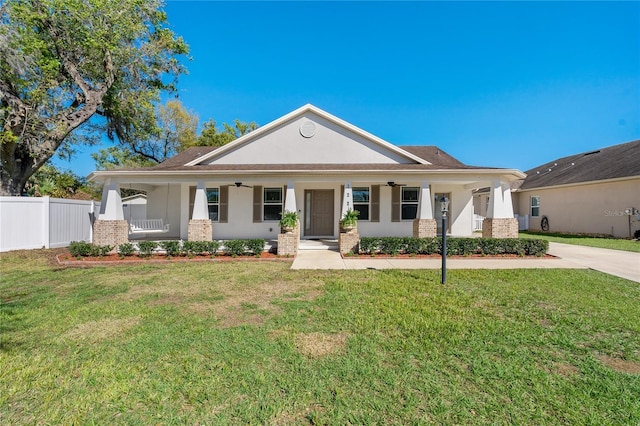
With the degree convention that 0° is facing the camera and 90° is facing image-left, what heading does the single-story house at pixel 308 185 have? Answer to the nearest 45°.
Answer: approximately 0°

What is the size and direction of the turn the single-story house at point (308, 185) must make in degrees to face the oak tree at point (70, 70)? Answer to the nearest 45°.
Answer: approximately 90° to its right

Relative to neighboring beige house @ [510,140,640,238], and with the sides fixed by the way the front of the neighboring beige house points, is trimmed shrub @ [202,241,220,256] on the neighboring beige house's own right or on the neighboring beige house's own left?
on the neighboring beige house's own right

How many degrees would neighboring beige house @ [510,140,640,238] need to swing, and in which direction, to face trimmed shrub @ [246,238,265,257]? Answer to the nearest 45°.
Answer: approximately 90° to its right

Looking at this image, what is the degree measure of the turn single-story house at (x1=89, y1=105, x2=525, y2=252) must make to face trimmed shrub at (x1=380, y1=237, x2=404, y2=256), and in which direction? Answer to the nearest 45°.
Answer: approximately 45° to its left

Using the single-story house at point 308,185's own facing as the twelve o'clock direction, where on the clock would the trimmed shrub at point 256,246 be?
The trimmed shrub is roughly at 1 o'clock from the single-story house.

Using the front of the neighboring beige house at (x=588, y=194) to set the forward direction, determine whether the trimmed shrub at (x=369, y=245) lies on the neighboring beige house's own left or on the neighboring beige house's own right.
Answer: on the neighboring beige house's own right

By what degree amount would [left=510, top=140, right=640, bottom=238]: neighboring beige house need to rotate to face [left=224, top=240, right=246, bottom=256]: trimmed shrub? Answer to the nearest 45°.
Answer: approximately 90° to its right

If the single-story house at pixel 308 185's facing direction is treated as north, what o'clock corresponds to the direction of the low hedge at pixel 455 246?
The low hedge is roughly at 10 o'clock from the single-story house.
